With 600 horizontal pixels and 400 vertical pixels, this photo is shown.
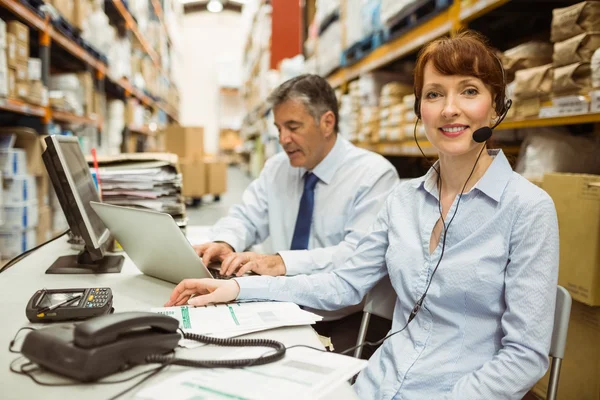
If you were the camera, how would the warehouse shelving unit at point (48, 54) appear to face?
facing to the right of the viewer

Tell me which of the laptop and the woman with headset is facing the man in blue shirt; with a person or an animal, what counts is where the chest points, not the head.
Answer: the laptop

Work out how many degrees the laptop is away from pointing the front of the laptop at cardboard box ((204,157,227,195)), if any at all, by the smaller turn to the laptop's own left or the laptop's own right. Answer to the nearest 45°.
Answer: approximately 45° to the laptop's own left

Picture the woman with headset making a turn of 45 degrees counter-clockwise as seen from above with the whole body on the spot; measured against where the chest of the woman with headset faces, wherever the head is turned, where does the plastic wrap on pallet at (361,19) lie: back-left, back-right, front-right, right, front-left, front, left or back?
back

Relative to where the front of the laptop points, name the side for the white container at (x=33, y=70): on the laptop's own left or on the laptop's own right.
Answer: on the laptop's own left

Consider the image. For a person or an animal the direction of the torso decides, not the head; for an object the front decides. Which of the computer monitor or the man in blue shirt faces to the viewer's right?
the computer monitor

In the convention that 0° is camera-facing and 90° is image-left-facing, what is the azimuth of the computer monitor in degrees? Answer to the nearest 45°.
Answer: approximately 270°

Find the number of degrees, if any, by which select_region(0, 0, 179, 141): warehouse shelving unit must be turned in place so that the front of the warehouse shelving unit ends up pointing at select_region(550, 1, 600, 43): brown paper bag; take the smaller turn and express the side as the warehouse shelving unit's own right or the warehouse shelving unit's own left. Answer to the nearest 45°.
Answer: approximately 45° to the warehouse shelving unit's own right

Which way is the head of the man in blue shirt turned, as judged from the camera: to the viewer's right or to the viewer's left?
to the viewer's left
